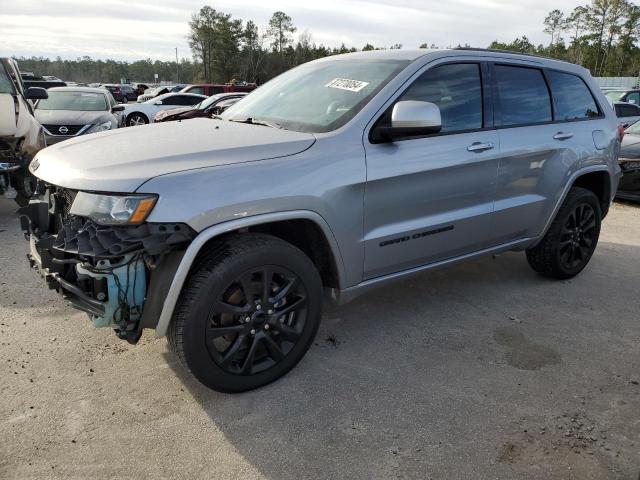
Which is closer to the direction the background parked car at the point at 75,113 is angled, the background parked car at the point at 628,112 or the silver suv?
the silver suv

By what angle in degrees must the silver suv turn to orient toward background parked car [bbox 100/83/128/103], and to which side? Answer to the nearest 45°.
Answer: approximately 135° to its right

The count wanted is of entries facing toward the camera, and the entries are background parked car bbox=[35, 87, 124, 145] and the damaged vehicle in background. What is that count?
2

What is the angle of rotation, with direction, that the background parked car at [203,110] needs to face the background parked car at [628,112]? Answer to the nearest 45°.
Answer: approximately 135° to its left

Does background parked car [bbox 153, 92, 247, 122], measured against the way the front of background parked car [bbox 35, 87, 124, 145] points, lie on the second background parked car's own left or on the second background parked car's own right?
on the second background parked car's own left

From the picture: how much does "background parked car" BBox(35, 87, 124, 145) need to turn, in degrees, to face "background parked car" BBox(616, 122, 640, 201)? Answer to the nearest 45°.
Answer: approximately 45° to its left

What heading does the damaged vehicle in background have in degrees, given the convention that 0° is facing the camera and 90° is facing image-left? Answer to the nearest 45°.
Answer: approximately 0°

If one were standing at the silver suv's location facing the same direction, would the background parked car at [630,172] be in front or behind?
behind

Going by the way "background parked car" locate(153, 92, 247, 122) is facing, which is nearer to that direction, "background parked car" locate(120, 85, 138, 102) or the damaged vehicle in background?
the damaged vehicle in background

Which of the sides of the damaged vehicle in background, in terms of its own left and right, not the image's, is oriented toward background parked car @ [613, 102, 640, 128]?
left

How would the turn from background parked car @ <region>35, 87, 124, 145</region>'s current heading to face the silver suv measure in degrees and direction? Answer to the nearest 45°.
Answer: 0° — it already faces it

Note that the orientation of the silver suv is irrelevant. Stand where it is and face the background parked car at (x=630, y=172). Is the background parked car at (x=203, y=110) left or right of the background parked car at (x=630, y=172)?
left

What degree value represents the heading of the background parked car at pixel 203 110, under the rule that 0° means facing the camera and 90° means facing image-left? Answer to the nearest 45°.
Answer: approximately 45°

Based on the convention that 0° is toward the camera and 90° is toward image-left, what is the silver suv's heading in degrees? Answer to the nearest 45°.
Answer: approximately 45°

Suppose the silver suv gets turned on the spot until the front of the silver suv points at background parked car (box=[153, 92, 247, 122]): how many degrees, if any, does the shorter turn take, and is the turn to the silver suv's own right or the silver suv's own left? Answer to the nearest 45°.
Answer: approximately 135° to the silver suv's own right

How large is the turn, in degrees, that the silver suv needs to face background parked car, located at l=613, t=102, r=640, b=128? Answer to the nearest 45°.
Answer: approximately 180°

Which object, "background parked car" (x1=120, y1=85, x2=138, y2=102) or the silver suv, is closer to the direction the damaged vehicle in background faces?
the silver suv

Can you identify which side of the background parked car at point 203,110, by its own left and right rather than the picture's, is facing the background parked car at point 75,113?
front
